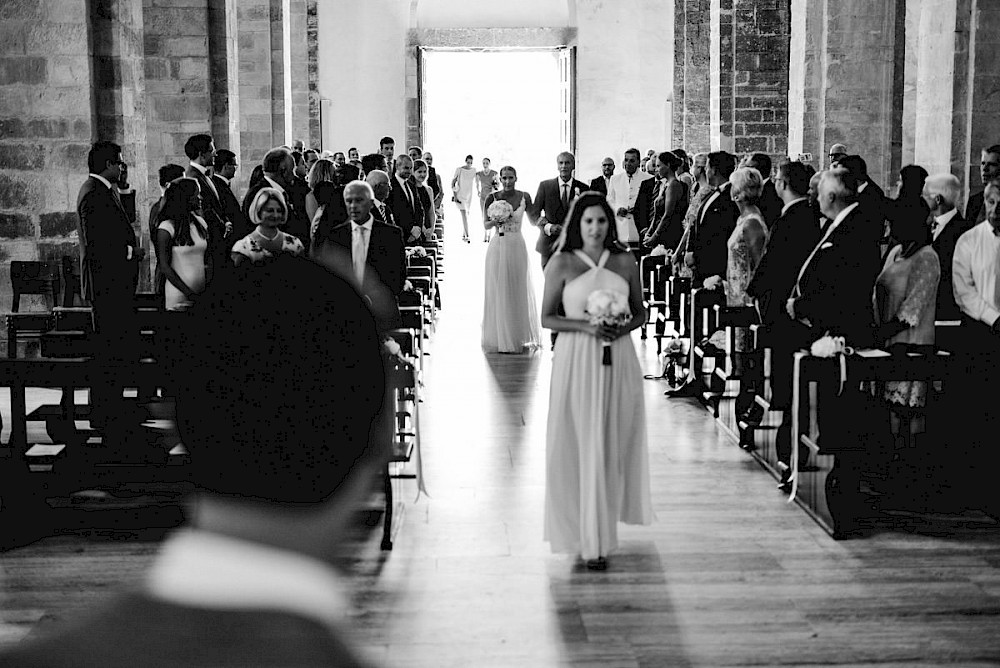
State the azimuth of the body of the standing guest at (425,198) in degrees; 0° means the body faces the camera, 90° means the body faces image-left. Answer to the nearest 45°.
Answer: approximately 315°

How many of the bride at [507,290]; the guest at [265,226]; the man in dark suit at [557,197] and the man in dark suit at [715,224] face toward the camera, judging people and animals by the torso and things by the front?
3

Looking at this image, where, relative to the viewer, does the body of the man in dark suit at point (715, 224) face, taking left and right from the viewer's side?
facing to the left of the viewer

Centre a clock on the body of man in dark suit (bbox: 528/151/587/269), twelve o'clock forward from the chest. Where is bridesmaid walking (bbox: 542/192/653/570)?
The bridesmaid walking is roughly at 12 o'clock from the man in dark suit.

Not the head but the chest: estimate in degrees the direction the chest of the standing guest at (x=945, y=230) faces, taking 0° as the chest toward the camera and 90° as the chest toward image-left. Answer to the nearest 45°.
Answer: approximately 45°

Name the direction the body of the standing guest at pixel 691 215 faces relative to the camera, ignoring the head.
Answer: to the viewer's left

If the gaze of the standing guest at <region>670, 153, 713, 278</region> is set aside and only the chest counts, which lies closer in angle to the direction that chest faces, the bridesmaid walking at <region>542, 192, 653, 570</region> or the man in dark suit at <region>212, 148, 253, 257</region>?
the man in dark suit

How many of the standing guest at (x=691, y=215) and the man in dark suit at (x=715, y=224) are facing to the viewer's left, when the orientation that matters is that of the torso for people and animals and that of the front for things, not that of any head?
2

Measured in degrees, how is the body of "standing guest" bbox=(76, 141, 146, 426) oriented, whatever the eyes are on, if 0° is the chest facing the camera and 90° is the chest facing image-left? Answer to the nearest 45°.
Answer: approximately 270°

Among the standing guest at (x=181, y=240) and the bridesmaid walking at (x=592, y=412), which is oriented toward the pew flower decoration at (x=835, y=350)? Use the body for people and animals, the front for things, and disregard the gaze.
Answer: the standing guest
